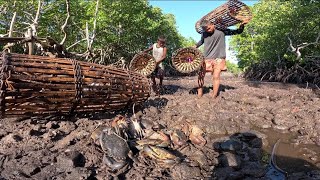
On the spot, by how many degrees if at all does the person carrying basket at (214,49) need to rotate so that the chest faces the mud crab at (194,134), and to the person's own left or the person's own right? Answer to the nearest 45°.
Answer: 0° — they already face it

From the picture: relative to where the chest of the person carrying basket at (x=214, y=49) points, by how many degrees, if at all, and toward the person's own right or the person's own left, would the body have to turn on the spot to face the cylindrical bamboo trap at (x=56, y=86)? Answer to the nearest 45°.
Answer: approximately 45° to the person's own right

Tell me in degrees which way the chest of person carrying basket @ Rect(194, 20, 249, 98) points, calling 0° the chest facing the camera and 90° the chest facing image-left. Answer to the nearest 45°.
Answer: approximately 0°

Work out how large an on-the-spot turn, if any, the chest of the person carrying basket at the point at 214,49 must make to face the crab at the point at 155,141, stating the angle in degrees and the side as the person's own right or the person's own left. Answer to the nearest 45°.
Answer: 0° — they already face it
